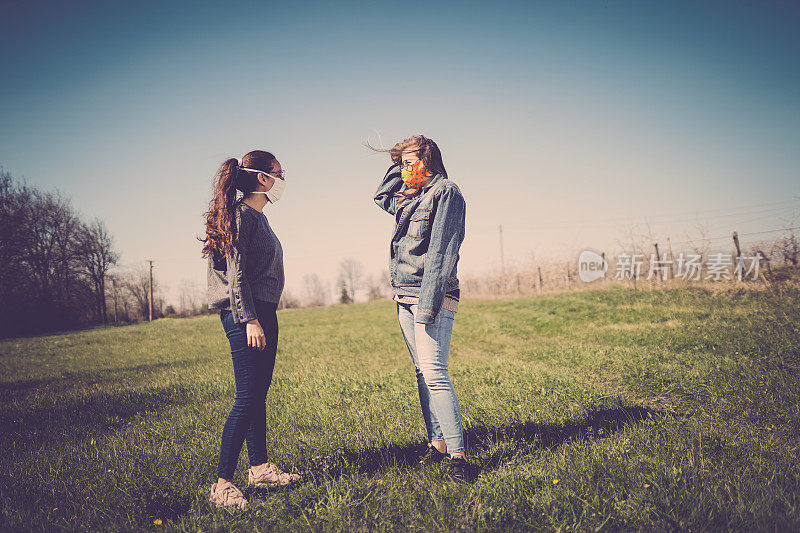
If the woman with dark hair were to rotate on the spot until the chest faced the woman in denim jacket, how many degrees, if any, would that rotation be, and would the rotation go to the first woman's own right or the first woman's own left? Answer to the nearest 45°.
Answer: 0° — they already face them

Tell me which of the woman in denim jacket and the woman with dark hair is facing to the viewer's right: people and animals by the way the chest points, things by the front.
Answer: the woman with dark hair

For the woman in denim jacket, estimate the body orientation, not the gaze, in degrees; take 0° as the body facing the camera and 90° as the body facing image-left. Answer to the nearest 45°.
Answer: approximately 45°

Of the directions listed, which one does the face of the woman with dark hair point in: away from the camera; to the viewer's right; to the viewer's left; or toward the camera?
to the viewer's right

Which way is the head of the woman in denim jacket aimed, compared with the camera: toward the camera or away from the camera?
toward the camera

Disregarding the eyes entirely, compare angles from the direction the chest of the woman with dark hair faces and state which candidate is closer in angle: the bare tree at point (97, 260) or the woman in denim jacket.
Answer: the woman in denim jacket

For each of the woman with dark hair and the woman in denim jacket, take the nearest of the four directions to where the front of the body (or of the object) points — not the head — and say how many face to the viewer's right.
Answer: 1

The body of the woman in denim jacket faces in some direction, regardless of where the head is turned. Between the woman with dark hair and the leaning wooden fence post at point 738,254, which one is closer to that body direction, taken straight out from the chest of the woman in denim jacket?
the woman with dark hair

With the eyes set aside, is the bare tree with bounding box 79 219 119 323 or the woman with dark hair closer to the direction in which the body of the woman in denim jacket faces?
the woman with dark hair

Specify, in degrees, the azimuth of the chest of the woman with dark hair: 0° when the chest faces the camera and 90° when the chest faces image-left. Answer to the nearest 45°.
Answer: approximately 270°

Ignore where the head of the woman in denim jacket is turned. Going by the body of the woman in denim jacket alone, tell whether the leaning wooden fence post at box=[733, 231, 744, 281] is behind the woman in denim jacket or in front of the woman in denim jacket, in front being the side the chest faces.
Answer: behind

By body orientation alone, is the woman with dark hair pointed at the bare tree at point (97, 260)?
no

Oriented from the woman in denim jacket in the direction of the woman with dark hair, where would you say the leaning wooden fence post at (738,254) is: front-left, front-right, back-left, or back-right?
back-right

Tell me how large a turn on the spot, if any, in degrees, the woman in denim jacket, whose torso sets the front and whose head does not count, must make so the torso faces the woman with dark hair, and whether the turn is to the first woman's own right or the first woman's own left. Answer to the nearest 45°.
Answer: approximately 45° to the first woman's own right

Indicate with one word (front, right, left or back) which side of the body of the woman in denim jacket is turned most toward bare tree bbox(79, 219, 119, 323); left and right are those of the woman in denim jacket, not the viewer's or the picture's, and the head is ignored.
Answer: right

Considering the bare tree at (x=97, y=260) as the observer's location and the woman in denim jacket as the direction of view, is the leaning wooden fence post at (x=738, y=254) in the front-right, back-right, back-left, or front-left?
front-left
